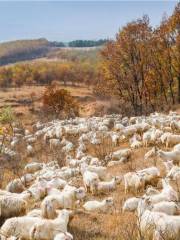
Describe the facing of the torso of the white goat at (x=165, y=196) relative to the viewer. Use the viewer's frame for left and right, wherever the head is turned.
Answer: facing to the left of the viewer

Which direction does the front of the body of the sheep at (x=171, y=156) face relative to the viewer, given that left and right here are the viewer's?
facing to the left of the viewer
